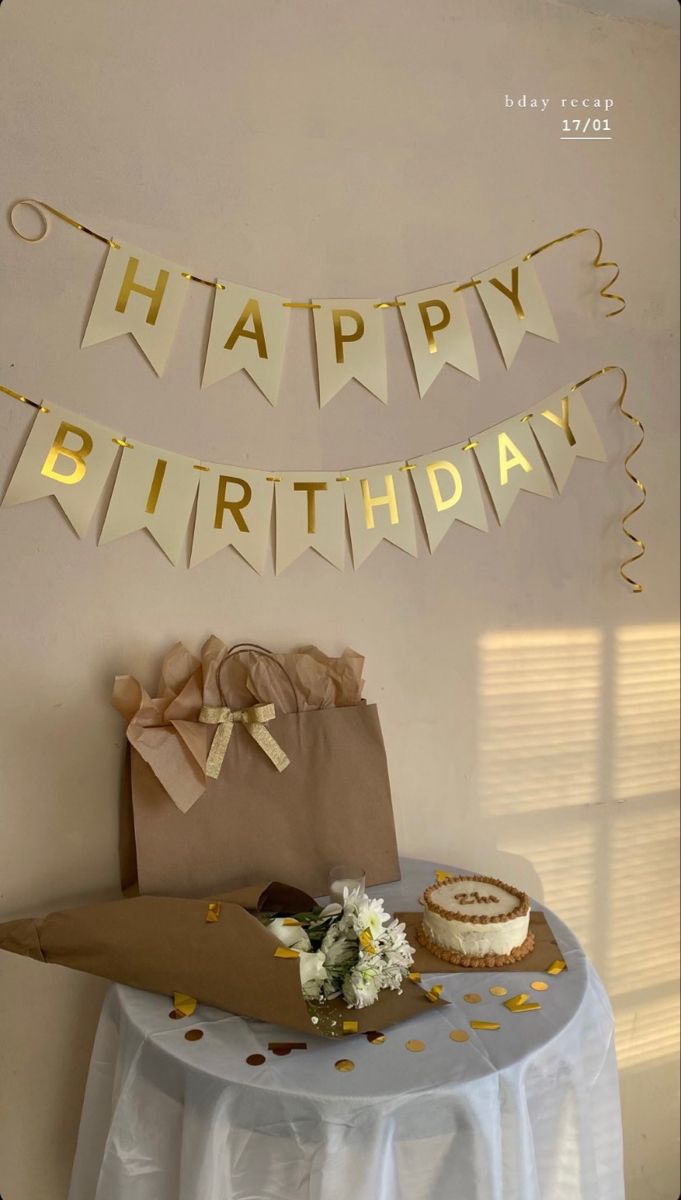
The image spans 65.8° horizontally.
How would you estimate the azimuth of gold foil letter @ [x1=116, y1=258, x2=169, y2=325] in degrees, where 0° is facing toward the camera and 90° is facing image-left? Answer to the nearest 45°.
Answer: approximately 0°

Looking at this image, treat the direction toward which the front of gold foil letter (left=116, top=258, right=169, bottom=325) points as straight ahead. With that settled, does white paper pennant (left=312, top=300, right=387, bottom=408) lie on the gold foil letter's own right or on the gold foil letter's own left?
on the gold foil letter's own left

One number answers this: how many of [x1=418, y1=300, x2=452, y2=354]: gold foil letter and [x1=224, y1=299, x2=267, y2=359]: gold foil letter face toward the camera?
2

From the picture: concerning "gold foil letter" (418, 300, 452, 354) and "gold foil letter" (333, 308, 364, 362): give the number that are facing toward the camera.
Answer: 2

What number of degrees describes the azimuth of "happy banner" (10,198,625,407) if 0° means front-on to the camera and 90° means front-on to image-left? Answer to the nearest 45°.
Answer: approximately 0°
